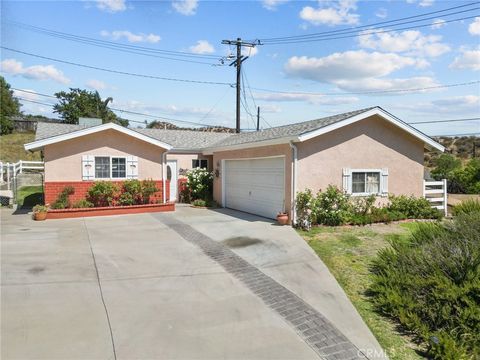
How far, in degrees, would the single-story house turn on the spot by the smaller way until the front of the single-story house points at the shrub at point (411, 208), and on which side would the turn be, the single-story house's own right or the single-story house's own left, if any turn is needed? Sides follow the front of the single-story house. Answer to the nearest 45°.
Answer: approximately 90° to the single-story house's own left

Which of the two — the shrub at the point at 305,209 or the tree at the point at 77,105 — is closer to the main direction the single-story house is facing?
the shrub

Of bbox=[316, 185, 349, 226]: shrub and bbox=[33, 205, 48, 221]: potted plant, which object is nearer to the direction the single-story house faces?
the shrub

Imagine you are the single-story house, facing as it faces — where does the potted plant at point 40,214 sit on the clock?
The potted plant is roughly at 3 o'clock from the single-story house.

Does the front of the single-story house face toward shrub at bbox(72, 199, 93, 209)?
no

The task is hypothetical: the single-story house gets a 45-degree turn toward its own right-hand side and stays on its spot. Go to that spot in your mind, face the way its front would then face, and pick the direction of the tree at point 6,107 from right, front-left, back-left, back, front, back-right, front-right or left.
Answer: right

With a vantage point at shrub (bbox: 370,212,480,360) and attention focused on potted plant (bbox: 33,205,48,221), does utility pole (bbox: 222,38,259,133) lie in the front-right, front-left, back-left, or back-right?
front-right

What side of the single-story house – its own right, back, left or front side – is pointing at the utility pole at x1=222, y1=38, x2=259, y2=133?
back

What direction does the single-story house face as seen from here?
toward the camera

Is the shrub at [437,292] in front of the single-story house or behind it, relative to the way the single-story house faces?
in front

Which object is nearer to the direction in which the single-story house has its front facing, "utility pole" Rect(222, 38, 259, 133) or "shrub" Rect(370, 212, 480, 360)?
the shrub

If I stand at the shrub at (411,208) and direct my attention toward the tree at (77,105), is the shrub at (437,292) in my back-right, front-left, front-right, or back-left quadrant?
back-left

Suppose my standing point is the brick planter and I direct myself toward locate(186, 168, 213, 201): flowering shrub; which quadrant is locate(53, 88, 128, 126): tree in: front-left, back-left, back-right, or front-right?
front-left

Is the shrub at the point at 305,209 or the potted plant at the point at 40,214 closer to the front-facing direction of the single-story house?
the shrub
